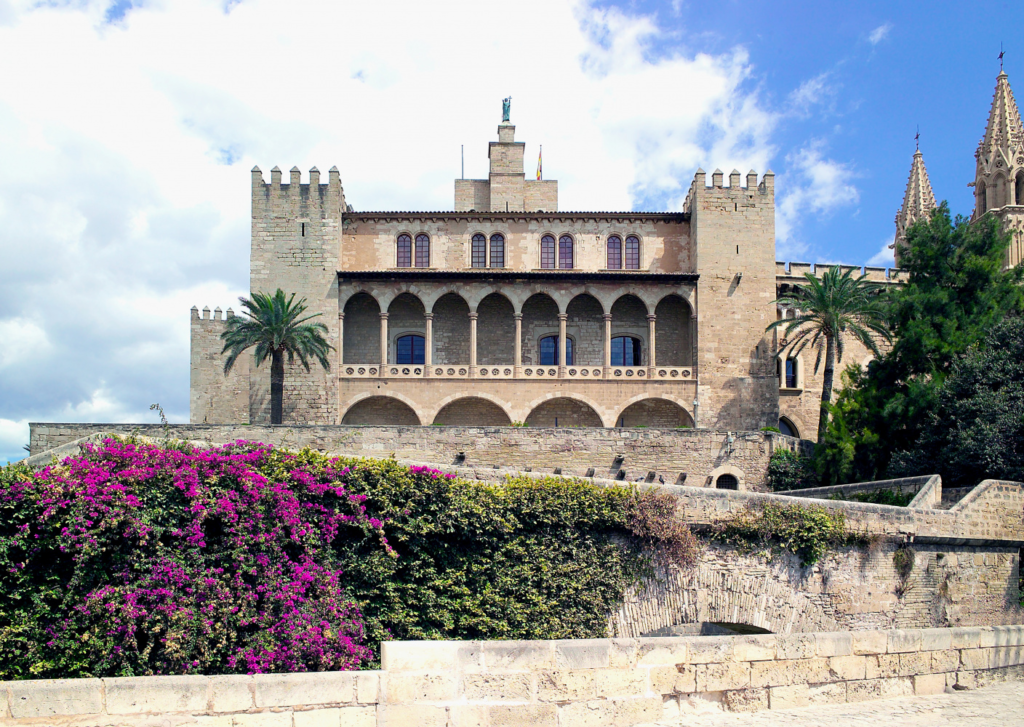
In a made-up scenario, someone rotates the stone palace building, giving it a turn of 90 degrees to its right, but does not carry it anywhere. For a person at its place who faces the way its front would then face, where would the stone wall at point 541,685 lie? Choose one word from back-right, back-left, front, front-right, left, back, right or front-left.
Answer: left

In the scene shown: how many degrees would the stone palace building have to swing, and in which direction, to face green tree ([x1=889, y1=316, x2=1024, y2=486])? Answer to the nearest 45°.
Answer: approximately 45° to its left

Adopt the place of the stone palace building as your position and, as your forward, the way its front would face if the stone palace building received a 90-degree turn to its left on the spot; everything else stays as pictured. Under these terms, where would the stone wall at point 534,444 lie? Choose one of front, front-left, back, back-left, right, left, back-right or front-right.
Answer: right

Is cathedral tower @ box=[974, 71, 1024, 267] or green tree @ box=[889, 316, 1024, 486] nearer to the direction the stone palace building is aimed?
the green tree

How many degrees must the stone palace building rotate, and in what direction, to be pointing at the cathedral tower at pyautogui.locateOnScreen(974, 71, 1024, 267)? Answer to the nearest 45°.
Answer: approximately 135° to its left

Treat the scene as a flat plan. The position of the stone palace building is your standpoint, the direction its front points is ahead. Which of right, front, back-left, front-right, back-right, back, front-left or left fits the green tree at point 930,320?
front-left

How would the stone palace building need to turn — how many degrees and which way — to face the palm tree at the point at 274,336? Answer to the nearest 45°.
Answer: approximately 45° to its right

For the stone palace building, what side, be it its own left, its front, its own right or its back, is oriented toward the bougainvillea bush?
front

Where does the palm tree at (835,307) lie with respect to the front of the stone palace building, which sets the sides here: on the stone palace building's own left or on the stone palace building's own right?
on the stone palace building's own left
